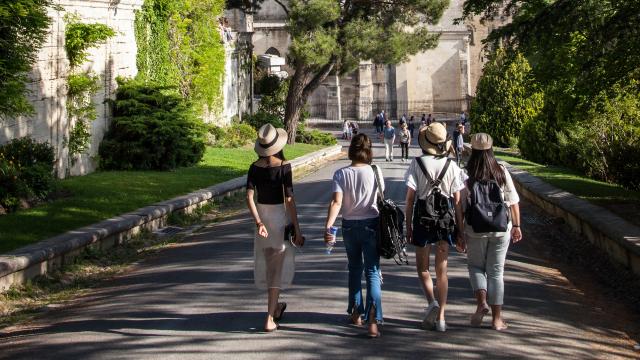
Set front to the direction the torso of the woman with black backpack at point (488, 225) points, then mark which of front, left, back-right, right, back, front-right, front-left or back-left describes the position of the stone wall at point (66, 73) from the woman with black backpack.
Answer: front-left

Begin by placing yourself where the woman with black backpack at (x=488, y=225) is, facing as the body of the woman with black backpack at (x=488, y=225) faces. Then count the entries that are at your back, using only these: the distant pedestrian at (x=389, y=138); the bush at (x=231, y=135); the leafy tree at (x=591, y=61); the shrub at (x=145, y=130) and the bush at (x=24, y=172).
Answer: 0

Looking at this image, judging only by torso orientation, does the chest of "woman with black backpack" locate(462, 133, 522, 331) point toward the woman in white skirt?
no

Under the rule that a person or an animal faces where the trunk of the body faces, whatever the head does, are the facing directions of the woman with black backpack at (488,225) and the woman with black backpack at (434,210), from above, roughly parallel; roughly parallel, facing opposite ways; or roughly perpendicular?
roughly parallel

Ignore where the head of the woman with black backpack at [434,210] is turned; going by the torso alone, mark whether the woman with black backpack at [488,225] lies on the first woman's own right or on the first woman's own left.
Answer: on the first woman's own right

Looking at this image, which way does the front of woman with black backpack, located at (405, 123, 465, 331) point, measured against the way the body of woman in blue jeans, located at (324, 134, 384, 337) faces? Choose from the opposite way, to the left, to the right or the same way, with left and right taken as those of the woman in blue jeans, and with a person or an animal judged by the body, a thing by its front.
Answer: the same way

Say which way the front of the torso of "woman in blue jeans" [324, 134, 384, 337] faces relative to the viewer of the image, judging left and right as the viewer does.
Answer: facing away from the viewer

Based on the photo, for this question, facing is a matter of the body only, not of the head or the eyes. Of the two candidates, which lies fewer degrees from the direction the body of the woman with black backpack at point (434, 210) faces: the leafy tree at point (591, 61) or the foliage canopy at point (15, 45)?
the leafy tree

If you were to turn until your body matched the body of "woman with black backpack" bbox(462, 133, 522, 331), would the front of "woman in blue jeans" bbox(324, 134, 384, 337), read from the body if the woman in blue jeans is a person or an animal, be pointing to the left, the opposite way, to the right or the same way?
the same way

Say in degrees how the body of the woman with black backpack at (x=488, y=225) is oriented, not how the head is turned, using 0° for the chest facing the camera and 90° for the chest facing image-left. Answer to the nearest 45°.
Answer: approximately 180°

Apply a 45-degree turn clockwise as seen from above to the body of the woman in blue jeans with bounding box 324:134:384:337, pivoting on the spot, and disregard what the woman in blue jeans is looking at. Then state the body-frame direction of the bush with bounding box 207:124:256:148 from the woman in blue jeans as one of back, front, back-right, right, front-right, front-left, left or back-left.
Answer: front-left

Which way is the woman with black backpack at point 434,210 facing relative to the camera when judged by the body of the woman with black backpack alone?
away from the camera

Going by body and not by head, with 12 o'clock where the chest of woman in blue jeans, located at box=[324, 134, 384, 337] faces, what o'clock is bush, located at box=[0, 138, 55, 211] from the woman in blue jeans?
The bush is roughly at 11 o'clock from the woman in blue jeans.

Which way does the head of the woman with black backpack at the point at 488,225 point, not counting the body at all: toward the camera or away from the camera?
away from the camera

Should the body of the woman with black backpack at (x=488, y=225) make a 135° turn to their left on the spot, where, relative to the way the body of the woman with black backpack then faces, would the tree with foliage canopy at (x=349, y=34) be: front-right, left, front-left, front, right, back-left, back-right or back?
back-right

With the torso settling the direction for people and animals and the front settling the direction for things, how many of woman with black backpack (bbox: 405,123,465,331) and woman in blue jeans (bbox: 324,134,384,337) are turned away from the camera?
2

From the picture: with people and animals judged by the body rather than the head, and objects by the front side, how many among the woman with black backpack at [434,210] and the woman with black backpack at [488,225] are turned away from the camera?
2

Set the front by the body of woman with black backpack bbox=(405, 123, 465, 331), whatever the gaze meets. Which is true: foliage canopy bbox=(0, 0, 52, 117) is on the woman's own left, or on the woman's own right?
on the woman's own left

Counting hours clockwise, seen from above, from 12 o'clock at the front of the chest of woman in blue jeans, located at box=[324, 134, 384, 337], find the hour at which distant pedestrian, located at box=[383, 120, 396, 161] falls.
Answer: The distant pedestrian is roughly at 12 o'clock from the woman in blue jeans.
